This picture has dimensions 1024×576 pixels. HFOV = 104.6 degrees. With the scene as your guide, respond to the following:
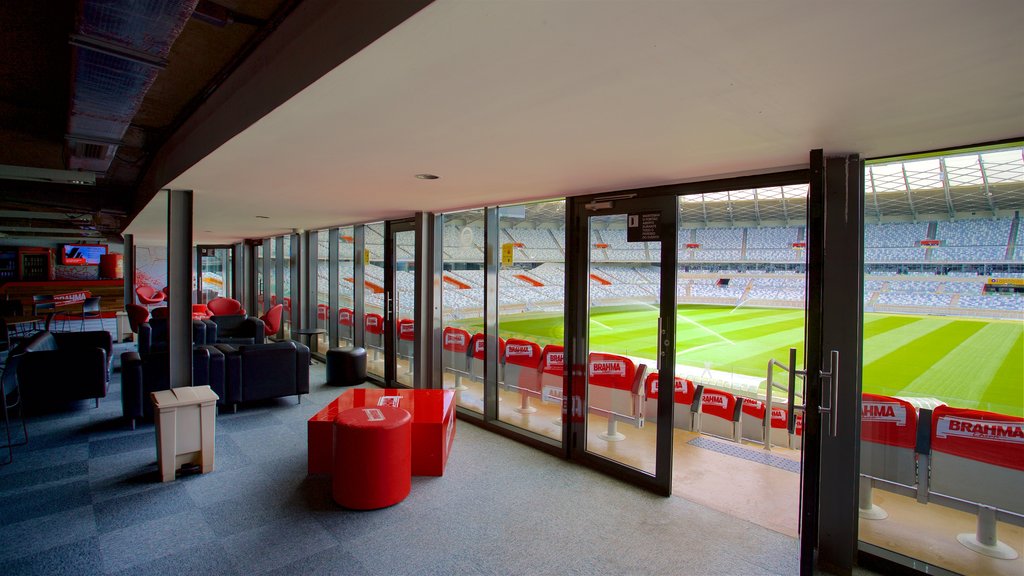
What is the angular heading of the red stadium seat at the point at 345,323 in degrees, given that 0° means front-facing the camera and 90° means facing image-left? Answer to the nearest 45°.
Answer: approximately 225°

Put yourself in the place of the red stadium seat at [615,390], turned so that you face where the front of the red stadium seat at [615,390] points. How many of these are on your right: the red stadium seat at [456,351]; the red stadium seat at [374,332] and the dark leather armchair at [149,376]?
0

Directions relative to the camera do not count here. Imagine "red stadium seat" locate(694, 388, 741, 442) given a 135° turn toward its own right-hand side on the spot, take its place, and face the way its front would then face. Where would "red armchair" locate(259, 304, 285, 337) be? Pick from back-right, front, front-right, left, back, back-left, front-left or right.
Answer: right

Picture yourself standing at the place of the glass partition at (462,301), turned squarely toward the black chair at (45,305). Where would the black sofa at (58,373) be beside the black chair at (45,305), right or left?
left

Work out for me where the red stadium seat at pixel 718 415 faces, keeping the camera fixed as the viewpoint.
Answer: facing away from the viewer and to the right of the viewer

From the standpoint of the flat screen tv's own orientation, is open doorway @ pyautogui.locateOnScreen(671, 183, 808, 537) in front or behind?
in front

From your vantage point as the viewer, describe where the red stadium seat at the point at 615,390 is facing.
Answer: facing away from the viewer and to the right of the viewer

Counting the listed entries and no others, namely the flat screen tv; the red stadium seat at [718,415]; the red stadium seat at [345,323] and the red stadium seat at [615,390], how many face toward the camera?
1

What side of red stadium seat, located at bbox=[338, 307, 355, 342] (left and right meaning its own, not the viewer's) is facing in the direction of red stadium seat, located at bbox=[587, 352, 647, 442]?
right

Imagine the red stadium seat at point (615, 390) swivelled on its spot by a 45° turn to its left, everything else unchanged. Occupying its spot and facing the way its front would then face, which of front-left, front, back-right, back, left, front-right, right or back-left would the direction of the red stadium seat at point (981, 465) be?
back-right

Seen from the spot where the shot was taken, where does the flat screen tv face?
facing the viewer

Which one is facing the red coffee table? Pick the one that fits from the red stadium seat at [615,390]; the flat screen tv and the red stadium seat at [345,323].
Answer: the flat screen tv

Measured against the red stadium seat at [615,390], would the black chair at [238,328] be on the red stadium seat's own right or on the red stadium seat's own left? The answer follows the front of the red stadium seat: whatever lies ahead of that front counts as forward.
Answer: on the red stadium seat's own left

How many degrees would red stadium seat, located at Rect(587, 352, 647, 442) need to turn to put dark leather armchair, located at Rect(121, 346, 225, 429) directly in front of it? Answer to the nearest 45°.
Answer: approximately 135° to its left

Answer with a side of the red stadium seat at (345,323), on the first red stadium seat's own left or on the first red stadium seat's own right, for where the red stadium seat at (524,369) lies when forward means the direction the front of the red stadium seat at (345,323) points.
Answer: on the first red stadium seat's own right

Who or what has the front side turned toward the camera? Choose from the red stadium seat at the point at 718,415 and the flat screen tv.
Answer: the flat screen tv

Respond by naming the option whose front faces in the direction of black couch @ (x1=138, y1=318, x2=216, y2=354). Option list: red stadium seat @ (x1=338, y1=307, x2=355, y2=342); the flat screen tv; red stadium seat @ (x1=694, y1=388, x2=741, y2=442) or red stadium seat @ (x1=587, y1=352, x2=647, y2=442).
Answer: the flat screen tv

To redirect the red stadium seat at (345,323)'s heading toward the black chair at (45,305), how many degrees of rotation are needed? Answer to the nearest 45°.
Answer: approximately 90° to its left

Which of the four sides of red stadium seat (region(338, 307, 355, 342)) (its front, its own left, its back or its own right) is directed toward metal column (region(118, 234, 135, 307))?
left
